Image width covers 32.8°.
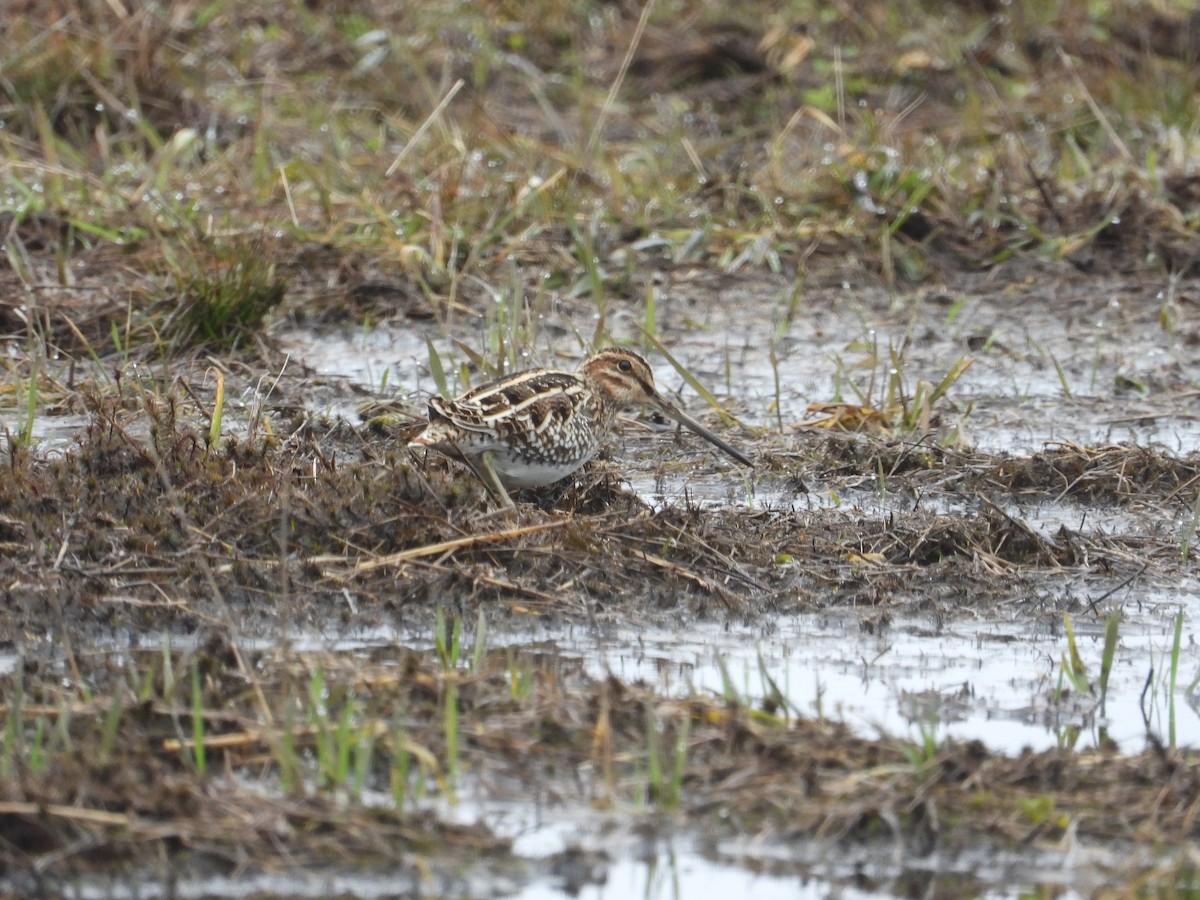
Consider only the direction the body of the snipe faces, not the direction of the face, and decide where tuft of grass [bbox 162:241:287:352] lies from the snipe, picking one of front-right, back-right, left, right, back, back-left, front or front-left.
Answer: back-left

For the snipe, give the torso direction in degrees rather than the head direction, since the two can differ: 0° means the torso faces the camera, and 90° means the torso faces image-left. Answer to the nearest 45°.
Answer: approximately 270°
